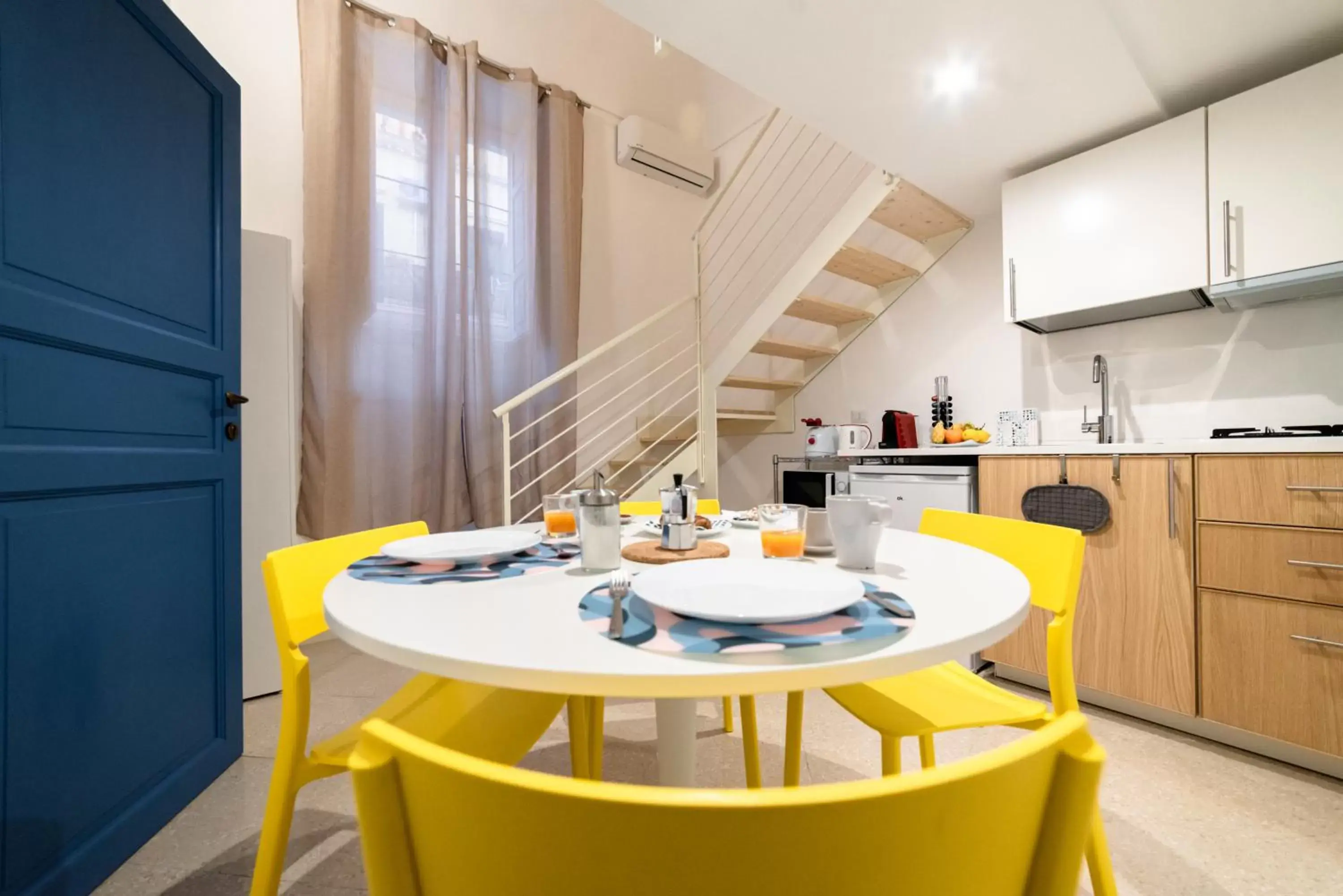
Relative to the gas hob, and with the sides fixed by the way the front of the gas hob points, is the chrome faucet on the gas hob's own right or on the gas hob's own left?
on the gas hob's own right

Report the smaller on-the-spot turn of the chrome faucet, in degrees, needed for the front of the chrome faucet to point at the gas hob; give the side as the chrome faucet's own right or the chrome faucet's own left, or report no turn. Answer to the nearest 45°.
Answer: approximately 90° to the chrome faucet's own left

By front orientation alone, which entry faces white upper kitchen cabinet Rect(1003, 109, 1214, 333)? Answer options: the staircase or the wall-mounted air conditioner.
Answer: the wall-mounted air conditioner

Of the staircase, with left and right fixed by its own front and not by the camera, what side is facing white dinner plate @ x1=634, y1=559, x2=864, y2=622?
left

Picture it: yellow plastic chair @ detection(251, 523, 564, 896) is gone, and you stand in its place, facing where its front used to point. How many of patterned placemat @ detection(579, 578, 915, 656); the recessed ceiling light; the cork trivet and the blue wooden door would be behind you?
1

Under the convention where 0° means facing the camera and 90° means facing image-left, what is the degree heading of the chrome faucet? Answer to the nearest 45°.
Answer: approximately 45°

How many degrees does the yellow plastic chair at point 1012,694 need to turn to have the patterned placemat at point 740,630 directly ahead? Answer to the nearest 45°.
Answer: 0° — it already faces it

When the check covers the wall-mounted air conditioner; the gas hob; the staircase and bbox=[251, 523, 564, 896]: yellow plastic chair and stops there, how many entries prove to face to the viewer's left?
1

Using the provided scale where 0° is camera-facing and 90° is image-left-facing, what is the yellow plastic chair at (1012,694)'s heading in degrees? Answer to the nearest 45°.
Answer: approximately 45°

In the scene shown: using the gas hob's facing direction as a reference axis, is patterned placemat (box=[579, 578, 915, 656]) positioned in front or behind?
in front

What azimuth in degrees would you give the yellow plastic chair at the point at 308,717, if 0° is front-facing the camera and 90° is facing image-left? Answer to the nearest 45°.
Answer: approximately 315°

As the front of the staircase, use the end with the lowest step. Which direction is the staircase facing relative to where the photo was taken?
to the viewer's left

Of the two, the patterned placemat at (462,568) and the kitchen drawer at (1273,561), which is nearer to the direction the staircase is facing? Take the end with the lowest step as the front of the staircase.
the patterned placemat
